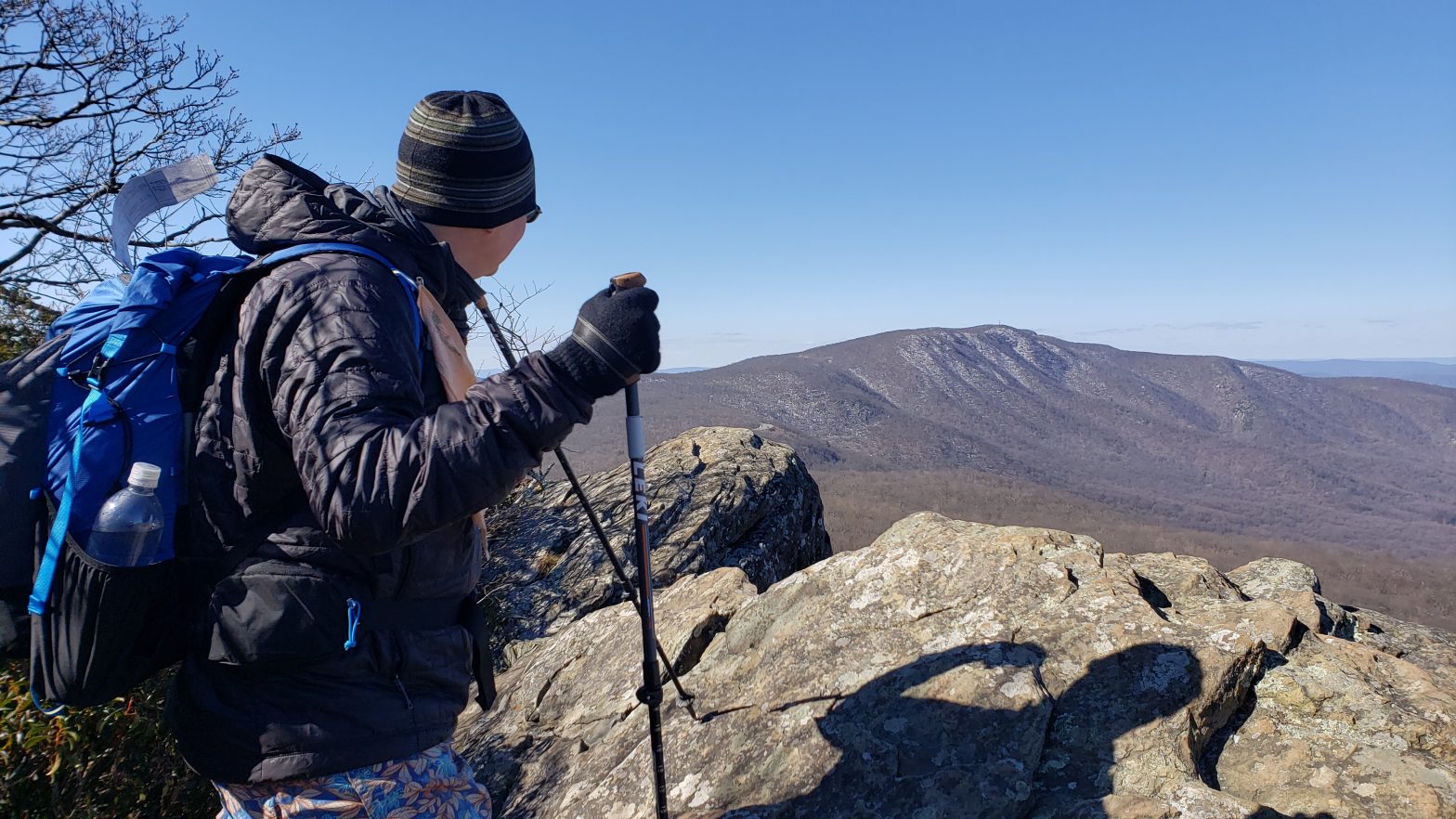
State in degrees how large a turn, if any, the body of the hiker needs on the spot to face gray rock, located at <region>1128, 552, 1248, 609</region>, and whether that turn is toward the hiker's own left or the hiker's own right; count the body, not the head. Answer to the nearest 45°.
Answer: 0° — they already face it

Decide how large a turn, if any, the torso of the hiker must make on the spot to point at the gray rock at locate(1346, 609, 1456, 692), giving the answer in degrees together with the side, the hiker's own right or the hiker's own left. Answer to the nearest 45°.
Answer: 0° — they already face it

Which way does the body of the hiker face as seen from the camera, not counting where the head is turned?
to the viewer's right

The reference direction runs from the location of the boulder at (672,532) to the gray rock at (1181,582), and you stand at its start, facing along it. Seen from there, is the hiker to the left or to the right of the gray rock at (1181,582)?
right

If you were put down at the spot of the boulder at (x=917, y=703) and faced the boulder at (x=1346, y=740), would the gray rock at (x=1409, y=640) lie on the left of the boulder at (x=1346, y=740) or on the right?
left
